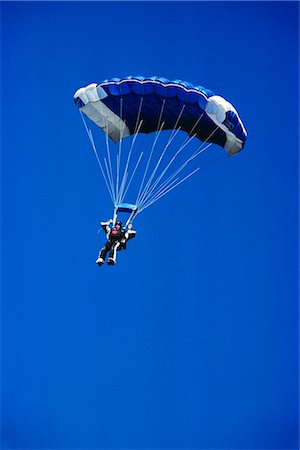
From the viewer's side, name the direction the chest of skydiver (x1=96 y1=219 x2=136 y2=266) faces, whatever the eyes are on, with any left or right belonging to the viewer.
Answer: facing the viewer and to the left of the viewer
